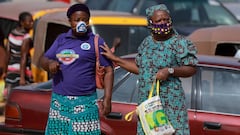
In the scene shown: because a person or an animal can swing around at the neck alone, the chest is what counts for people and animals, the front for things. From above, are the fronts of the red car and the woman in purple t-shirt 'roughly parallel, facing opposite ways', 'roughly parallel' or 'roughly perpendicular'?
roughly perpendicular

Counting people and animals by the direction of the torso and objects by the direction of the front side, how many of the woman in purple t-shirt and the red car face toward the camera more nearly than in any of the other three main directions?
1

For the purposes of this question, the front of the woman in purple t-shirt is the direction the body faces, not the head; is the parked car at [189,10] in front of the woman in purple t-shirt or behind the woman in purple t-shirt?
behind

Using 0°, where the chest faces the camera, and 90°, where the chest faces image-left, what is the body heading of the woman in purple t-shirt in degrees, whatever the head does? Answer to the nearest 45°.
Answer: approximately 0°

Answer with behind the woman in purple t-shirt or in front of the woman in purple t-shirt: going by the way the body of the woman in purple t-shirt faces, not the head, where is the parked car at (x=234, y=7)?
behind
